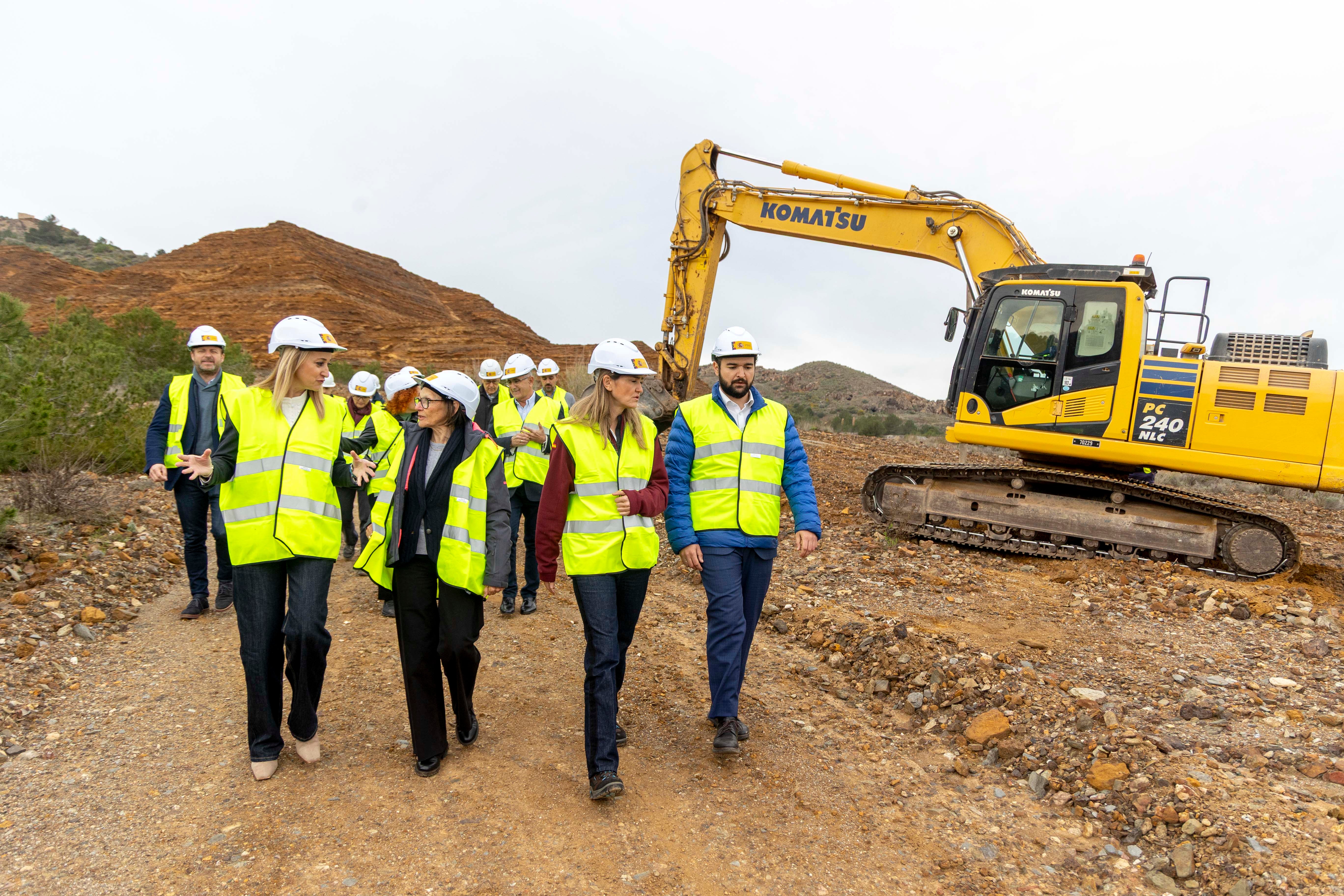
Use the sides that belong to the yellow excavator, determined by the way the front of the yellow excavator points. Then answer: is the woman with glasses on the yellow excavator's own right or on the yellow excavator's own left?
on the yellow excavator's own left

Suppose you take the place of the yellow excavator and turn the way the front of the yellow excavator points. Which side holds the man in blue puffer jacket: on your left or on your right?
on your left

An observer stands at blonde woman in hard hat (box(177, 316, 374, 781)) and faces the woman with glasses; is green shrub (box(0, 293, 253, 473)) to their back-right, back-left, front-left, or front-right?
back-left

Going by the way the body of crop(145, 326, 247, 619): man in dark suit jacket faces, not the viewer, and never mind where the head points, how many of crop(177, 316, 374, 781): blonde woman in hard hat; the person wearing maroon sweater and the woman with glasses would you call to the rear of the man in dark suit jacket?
0

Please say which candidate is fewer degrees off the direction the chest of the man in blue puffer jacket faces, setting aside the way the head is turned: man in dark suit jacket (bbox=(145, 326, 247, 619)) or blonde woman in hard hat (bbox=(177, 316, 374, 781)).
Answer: the blonde woman in hard hat

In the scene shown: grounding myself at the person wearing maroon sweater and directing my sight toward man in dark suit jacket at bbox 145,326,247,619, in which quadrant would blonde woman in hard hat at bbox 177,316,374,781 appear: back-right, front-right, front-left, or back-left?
front-left

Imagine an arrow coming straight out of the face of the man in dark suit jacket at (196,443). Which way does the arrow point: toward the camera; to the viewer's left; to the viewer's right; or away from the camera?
toward the camera

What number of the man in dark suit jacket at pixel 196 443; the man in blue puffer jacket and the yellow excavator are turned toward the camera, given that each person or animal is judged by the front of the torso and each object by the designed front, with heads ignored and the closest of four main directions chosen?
2

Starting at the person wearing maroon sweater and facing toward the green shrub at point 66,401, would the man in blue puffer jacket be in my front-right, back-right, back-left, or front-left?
back-right

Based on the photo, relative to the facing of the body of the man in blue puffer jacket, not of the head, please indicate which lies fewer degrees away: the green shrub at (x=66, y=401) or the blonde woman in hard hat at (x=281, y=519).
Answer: the blonde woman in hard hat

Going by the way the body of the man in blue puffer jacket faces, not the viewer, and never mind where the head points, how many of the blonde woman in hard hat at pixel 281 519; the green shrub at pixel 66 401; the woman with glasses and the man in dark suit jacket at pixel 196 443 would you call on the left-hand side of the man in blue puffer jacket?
0

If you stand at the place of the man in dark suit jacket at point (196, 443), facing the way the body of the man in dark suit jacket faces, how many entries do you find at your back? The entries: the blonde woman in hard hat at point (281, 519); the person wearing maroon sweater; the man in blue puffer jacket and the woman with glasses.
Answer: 0

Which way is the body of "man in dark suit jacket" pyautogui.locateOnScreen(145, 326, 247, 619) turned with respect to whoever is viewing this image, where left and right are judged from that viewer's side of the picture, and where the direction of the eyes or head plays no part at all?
facing the viewer

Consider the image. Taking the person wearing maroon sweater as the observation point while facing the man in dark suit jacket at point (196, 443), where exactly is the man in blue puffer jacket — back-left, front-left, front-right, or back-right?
back-right

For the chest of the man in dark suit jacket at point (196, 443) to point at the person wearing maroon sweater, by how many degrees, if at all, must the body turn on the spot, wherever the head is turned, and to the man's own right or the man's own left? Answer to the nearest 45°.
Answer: approximately 45° to the man's own left

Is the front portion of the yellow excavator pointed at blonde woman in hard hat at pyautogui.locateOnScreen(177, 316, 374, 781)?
no

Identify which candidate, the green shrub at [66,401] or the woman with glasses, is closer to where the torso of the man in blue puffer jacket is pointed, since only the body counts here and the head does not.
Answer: the woman with glasses

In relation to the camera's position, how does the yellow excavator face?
facing to the left of the viewer

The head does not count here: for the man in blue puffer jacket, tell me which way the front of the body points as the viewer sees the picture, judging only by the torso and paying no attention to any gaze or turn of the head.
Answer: toward the camera

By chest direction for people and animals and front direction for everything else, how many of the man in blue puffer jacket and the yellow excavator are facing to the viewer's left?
1

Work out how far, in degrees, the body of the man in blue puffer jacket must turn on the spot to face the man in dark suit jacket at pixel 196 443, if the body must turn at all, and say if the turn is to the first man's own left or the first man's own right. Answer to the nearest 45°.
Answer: approximately 90° to the first man's own right
